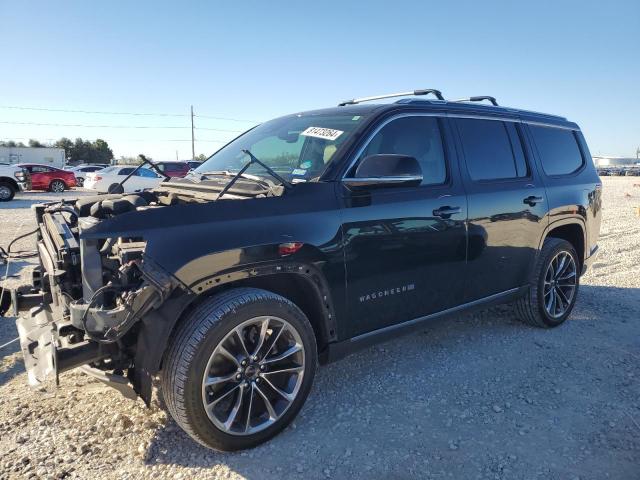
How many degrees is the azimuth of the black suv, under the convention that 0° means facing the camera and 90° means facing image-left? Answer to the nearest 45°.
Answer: approximately 45°

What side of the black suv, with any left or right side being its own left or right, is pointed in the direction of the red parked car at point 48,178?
right
